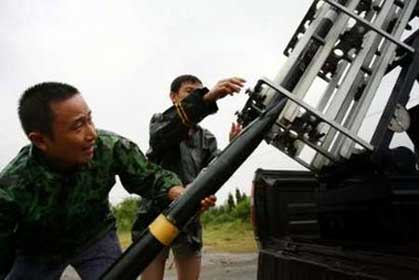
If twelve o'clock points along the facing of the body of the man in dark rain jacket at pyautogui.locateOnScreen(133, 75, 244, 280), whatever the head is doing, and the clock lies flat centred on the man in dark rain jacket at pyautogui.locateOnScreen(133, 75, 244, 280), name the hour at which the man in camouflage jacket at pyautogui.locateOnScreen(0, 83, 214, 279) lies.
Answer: the man in camouflage jacket at pyautogui.locateOnScreen(0, 83, 214, 279) is roughly at 2 o'clock from the man in dark rain jacket at pyautogui.locateOnScreen(133, 75, 244, 280).

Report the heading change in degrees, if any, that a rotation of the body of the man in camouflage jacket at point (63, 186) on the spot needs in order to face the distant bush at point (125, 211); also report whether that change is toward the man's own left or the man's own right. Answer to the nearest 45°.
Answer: approximately 135° to the man's own left

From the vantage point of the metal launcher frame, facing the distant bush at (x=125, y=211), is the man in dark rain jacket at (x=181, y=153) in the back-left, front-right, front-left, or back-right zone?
front-left

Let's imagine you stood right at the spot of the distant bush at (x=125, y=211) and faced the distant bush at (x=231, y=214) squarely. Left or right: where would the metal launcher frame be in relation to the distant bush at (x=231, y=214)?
right

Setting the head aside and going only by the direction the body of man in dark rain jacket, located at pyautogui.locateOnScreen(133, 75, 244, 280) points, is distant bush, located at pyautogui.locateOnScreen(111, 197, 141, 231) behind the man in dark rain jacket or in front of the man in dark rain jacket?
behind

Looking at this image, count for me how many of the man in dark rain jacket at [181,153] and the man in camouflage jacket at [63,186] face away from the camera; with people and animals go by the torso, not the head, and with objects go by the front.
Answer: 0

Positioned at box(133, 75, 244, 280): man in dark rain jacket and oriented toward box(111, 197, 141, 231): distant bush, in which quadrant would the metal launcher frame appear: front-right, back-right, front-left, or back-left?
back-right

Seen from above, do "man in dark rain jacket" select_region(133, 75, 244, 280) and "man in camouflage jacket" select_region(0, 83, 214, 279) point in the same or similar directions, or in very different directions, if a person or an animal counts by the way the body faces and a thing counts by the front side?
same or similar directions

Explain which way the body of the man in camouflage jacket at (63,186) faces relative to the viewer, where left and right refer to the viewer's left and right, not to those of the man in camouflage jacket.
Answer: facing the viewer and to the right of the viewer

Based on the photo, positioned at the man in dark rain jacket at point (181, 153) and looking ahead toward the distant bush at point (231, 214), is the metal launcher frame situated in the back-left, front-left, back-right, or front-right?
back-right

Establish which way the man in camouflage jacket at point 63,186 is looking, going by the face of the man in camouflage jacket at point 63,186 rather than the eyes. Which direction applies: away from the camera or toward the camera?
toward the camera

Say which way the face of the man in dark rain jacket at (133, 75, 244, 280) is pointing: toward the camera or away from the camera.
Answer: toward the camera
